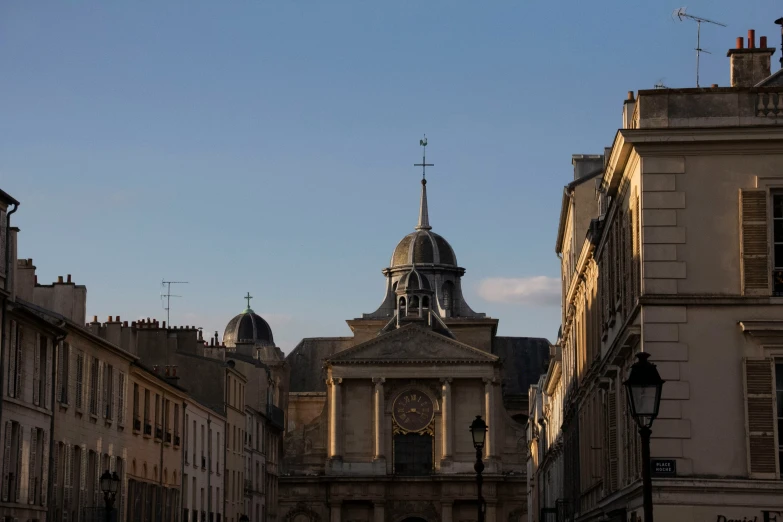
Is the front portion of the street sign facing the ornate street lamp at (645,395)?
yes

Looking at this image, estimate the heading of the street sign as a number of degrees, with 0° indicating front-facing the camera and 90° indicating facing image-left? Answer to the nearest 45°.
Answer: approximately 0°
